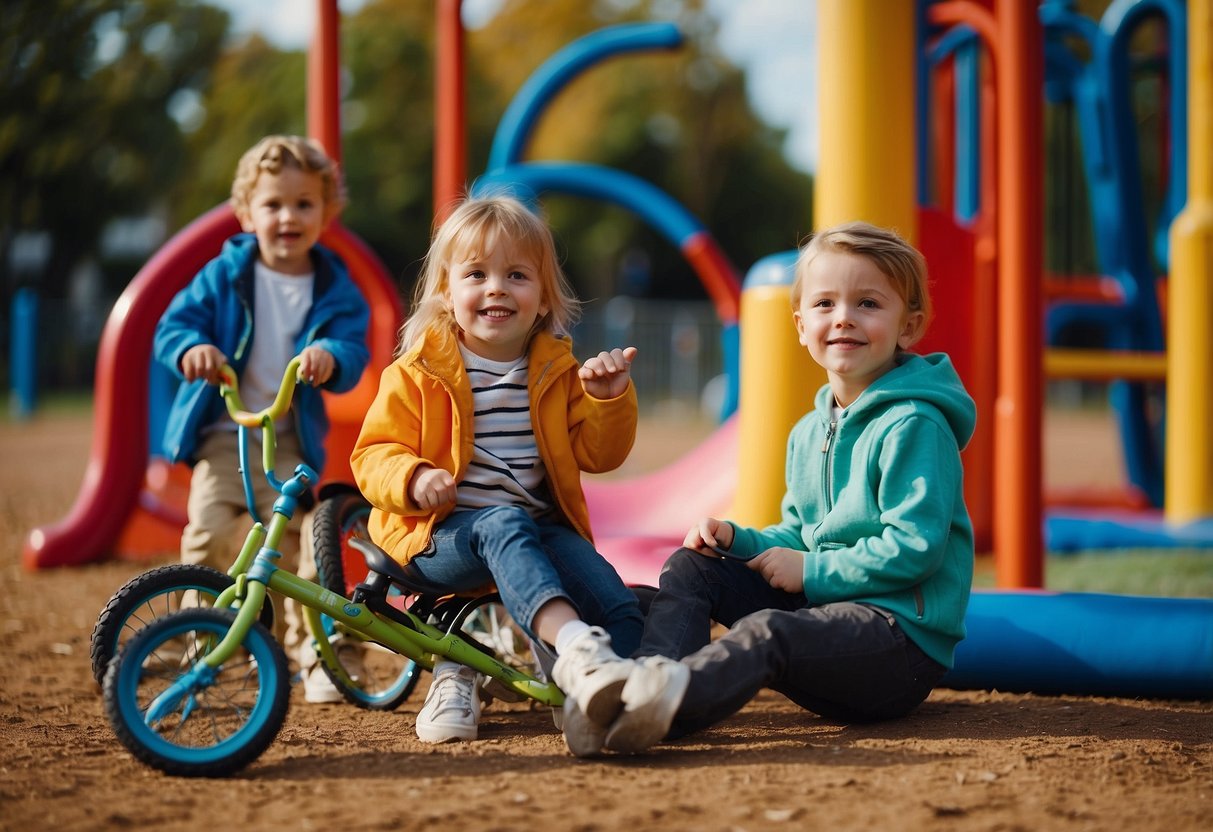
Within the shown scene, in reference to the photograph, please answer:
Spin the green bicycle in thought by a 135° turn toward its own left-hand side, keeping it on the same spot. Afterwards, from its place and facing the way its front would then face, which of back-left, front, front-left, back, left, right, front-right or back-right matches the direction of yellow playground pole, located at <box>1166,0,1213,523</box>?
front-left

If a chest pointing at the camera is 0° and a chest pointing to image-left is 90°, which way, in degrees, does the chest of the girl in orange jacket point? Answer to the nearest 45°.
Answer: approximately 0°

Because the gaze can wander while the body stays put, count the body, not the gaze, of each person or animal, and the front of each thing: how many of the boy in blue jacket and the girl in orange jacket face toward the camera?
2

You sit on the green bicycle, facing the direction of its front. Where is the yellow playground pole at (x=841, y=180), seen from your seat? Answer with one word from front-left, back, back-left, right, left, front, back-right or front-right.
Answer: back

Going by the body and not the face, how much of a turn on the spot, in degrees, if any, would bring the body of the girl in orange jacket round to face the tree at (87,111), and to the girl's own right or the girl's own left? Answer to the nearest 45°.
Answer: approximately 180°

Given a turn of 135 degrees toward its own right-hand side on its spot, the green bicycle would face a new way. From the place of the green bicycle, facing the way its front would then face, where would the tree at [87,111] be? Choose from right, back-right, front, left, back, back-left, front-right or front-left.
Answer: front

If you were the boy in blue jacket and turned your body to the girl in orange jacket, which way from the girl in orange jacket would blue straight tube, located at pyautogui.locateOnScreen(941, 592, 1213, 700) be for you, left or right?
left

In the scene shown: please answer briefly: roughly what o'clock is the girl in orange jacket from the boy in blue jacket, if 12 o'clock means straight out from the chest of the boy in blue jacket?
The girl in orange jacket is roughly at 11 o'clock from the boy in blue jacket.
